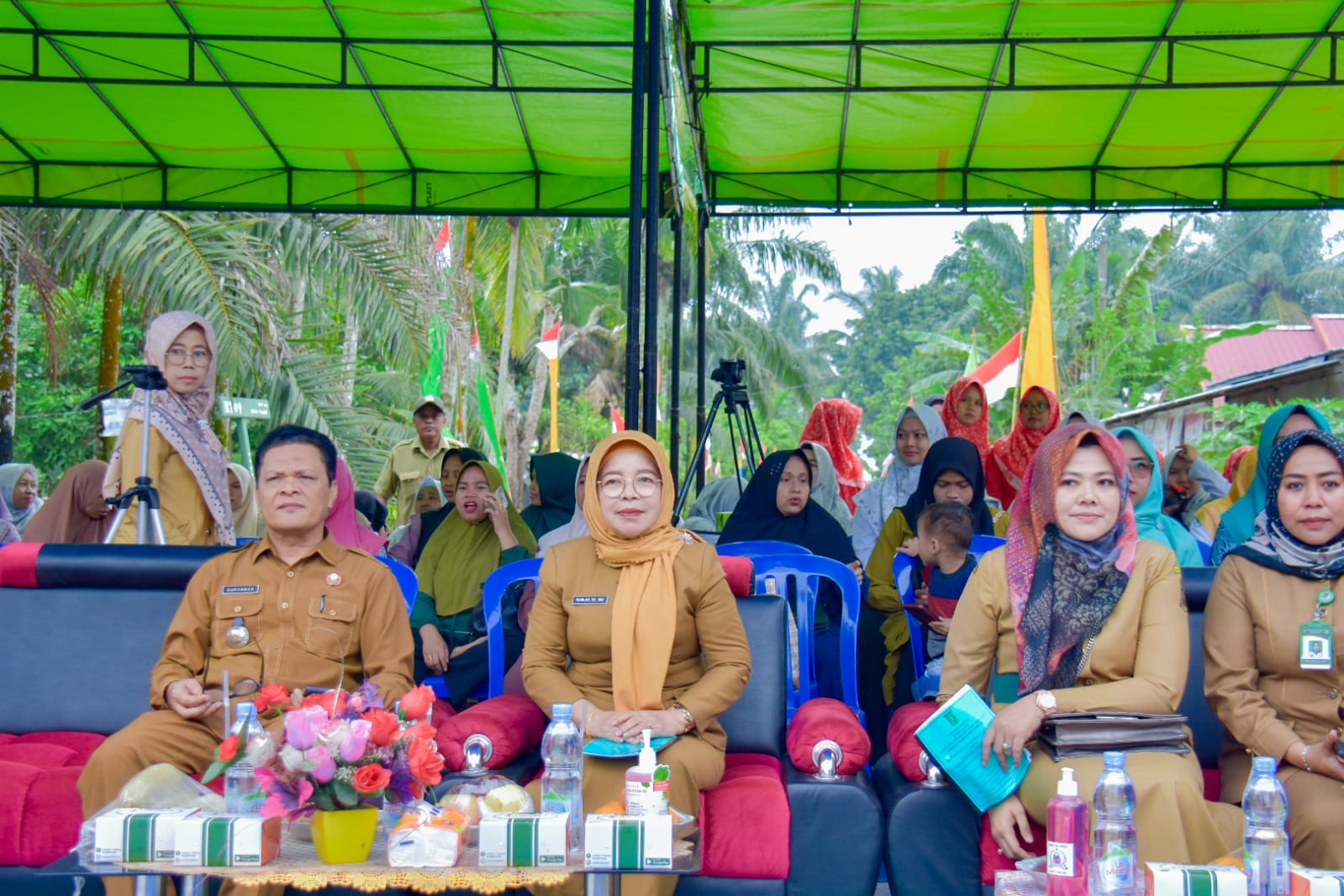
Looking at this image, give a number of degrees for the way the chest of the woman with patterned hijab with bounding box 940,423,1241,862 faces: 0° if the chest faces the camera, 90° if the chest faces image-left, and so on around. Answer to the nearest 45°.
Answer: approximately 0°

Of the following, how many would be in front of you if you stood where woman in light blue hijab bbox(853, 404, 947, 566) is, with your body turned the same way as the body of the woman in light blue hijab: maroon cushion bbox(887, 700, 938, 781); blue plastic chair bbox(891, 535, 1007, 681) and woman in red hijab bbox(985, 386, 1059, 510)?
2

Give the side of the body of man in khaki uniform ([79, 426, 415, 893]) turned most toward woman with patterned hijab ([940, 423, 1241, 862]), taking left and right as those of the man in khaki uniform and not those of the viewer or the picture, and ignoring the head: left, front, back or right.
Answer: left
